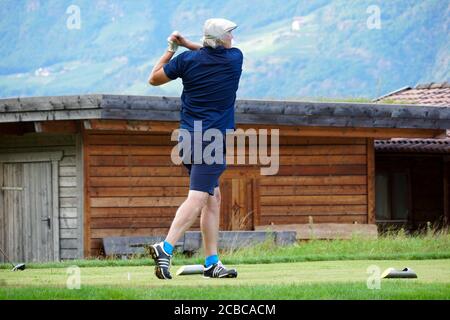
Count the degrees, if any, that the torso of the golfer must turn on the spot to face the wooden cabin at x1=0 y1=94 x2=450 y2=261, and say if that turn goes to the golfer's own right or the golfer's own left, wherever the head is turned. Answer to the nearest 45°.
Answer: approximately 45° to the golfer's own left

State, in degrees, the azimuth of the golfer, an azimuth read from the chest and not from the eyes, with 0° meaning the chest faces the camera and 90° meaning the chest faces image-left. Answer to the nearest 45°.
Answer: approximately 225°
